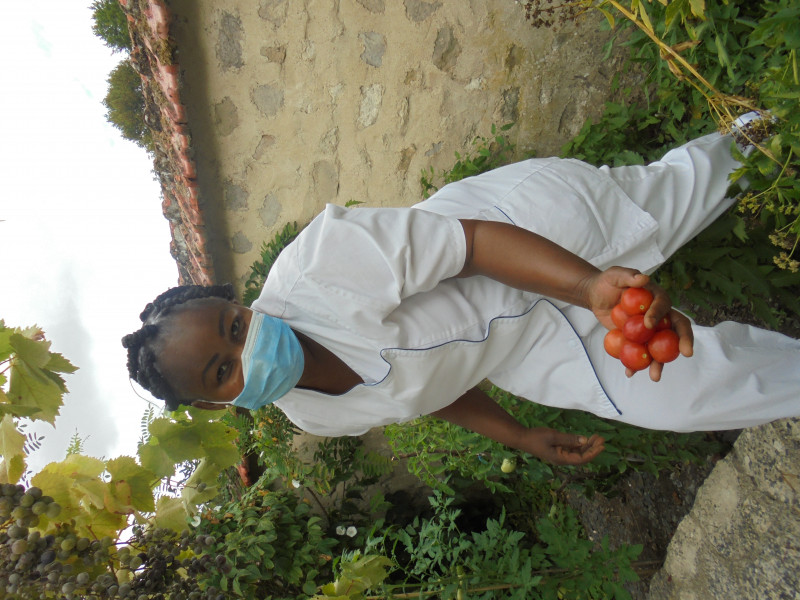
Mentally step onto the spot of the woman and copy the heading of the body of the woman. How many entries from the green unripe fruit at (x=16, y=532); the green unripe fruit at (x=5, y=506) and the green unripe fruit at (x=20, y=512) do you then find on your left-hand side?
0

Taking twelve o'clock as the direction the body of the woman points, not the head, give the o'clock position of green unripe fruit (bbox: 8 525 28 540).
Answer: The green unripe fruit is roughly at 2 o'clock from the woman.

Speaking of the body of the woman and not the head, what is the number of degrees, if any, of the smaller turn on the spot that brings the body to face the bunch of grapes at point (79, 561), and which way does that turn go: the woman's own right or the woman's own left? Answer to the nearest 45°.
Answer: approximately 45° to the woman's own right

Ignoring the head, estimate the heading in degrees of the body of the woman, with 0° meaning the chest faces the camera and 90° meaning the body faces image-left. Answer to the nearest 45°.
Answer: approximately 0°

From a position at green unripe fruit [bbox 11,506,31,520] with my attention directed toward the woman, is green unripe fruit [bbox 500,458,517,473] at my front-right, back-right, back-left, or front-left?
front-left

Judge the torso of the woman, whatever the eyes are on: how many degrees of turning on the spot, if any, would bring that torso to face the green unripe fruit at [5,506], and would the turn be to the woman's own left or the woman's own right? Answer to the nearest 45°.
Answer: approximately 45° to the woman's own right
